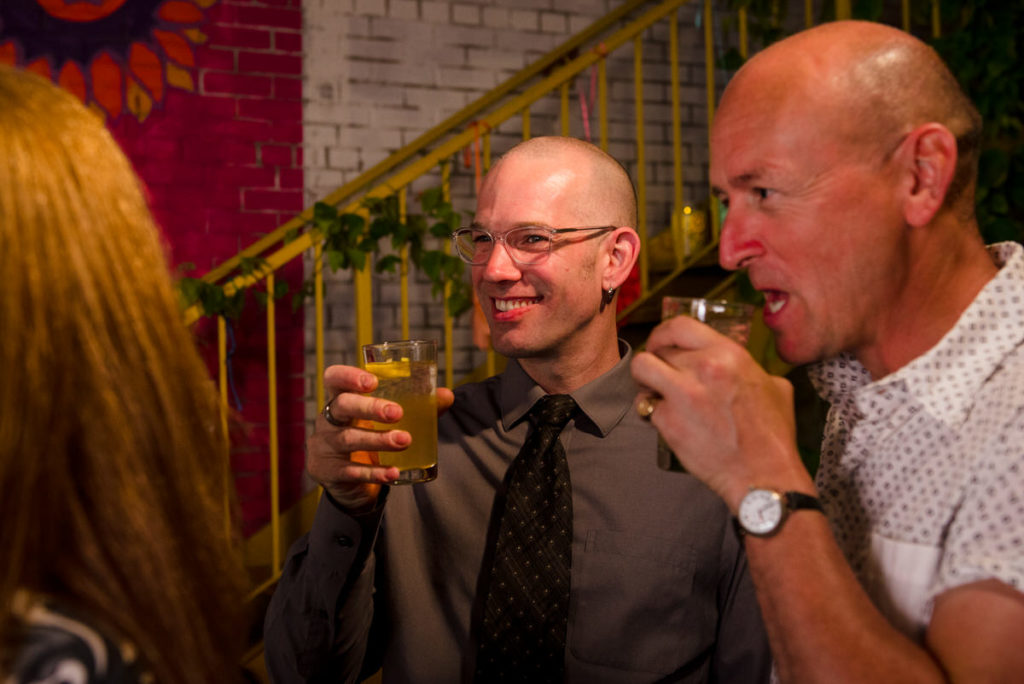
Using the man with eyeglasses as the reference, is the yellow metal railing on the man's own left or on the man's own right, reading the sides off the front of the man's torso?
on the man's own right

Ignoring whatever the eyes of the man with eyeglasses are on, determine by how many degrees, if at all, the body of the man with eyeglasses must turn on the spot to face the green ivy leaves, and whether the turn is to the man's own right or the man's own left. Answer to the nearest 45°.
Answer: approximately 135° to the man's own right

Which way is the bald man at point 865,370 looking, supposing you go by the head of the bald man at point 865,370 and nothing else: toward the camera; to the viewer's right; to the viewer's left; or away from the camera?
to the viewer's left

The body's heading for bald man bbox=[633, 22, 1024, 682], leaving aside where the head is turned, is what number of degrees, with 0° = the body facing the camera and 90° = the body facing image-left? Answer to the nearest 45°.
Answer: approximately 90°

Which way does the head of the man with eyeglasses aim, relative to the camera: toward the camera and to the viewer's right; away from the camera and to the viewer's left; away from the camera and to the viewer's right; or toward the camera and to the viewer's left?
toward the camera and to the viewer's left

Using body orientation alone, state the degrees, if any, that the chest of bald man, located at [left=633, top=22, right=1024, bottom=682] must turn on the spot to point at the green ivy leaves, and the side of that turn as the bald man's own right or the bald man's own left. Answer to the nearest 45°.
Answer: approximately 45° to the bald man's own right

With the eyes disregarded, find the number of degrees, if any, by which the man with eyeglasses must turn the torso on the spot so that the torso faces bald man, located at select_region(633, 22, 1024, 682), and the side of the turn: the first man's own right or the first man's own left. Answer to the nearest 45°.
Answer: approximately 90° to the first man's own left

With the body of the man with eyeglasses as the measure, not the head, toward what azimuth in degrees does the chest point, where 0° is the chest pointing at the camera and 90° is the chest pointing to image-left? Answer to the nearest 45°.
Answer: approximately 45°

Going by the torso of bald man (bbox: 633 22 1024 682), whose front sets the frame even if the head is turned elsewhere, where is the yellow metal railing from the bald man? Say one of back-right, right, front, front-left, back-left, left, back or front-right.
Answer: front-right
